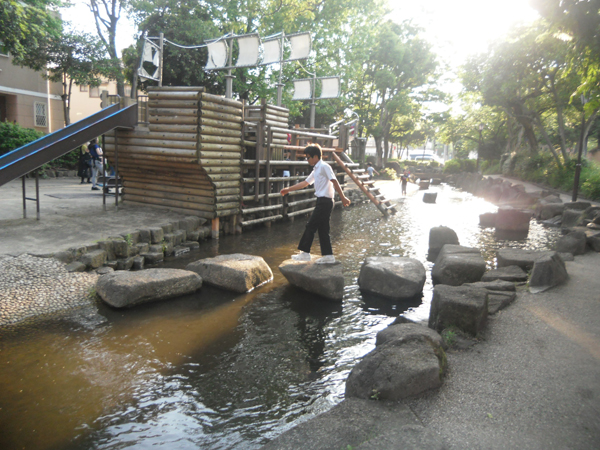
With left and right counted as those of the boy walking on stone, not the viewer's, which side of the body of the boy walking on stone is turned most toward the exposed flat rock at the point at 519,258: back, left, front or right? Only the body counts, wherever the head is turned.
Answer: back

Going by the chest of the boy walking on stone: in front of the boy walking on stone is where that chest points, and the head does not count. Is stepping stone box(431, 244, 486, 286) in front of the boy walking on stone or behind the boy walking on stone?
behind

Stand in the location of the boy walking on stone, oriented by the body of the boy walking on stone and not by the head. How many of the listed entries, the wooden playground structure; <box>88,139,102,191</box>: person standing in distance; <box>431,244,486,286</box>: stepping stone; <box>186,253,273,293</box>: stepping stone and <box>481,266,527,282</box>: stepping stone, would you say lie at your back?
2

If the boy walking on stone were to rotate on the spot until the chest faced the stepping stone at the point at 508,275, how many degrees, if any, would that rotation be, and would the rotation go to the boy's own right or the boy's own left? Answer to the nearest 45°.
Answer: approximately 180°

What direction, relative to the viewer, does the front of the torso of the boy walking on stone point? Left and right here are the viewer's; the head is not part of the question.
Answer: facing to the left of the viewer

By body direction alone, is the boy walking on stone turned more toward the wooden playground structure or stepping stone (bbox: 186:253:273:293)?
the stepping stone

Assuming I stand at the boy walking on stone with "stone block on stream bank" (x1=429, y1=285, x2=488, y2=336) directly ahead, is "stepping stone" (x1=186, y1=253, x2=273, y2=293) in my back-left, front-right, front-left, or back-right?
back-right

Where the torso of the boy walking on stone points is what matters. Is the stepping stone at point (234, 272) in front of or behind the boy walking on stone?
in front

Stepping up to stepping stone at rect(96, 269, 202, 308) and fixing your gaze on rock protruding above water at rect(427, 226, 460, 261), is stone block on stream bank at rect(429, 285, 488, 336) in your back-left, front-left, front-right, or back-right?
front-right

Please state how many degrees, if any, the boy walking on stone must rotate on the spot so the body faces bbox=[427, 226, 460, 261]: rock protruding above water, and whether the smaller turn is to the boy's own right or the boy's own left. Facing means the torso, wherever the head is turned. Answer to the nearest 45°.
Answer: approximately 135° to the boy's own right

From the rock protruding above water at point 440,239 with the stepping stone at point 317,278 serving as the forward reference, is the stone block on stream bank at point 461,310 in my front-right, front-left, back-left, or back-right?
front-left

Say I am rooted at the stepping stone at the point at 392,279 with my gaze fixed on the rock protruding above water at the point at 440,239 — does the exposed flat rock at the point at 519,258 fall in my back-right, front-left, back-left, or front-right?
front-right
